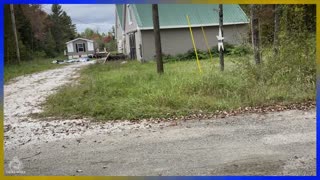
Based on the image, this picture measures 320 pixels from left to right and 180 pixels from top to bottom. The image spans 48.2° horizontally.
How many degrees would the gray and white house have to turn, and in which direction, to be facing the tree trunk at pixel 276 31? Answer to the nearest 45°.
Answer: approximately 90° to its left

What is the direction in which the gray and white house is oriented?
toward the camera

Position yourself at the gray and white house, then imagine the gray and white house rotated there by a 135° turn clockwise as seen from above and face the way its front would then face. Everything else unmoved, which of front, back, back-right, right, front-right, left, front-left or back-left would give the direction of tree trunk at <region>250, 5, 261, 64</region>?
back-right
